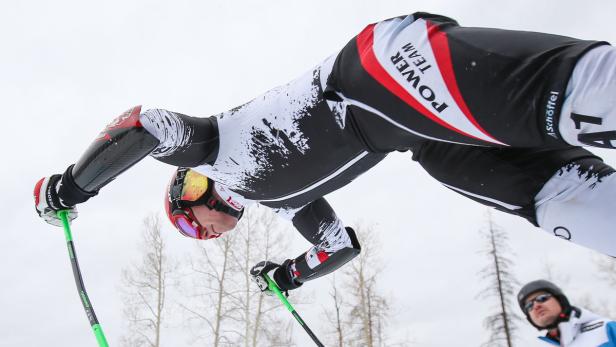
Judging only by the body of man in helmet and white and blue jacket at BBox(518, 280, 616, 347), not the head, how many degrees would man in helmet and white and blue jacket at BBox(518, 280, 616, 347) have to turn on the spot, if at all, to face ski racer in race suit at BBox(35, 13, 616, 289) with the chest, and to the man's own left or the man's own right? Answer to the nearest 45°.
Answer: approximately 45° to the man's own left
